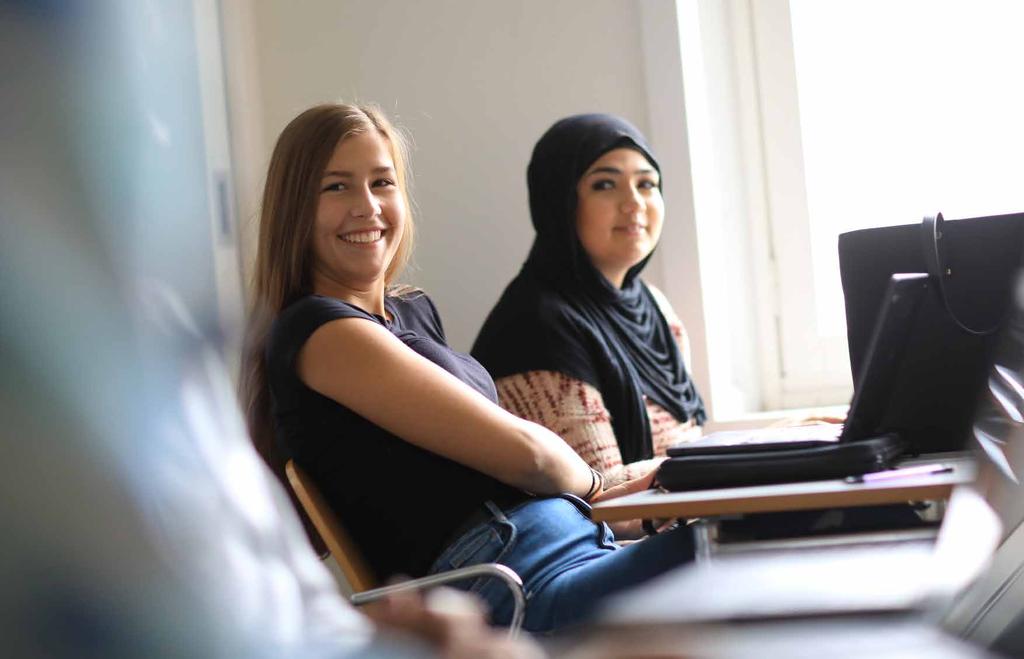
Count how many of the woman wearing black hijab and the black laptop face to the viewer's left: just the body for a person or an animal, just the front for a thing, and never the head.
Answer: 1

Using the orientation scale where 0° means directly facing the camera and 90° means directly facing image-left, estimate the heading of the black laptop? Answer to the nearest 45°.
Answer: approximately 90°

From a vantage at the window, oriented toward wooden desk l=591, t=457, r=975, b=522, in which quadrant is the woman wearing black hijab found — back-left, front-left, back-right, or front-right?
front-right

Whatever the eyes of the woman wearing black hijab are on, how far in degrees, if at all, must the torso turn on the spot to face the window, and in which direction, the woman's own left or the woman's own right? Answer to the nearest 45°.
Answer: approximately 90° to the woman's own left

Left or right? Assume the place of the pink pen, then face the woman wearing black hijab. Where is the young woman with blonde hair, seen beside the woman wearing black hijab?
left

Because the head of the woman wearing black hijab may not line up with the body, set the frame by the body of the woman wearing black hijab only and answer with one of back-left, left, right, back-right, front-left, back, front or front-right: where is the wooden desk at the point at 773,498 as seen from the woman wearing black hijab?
front-right

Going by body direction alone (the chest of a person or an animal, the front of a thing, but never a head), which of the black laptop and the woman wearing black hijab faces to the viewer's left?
the black laptop

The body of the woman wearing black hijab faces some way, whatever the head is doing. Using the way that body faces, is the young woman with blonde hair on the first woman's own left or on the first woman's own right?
on the first woman's own right

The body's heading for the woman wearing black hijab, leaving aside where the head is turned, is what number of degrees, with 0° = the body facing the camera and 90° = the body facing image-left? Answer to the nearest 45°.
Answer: approximately 315°
